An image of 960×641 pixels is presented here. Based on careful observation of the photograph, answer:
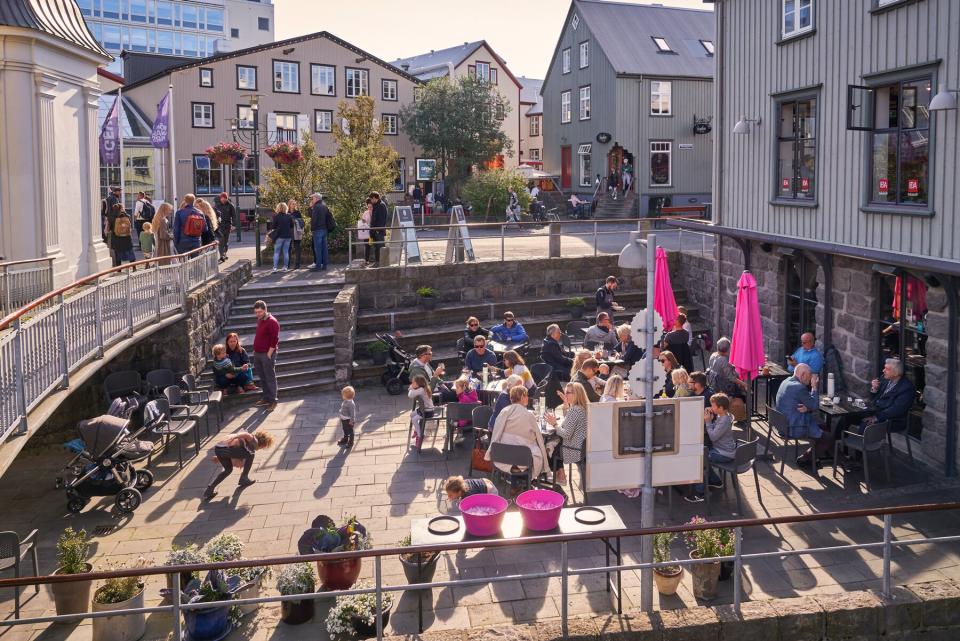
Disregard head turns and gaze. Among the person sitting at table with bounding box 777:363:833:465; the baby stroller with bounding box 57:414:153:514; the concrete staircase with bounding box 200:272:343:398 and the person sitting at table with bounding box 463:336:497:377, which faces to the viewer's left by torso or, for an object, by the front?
the baby stroller

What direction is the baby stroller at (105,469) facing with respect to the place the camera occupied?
facing to the left of the viewer

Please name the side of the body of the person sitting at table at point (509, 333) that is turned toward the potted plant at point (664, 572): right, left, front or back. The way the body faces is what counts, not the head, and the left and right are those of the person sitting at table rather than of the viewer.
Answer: front

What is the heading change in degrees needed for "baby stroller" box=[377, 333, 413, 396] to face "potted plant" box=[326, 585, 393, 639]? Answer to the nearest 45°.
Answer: approximately 45° to its right

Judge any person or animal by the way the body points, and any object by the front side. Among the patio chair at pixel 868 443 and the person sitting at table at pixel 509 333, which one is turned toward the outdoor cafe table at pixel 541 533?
the person sitting at table

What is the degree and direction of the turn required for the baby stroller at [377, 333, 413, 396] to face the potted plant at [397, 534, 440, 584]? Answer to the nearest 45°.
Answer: approximately 45° to its right

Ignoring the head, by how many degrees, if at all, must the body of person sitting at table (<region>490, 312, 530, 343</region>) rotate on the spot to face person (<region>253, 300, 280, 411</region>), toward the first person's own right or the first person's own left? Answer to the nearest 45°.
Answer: approximately 45° to the first person's own right

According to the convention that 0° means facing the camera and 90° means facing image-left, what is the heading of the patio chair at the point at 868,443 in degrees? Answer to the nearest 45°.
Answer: approximately 135°

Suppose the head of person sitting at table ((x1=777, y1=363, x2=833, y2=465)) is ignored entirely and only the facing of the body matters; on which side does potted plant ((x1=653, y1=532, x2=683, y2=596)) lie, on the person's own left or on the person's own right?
on the person's own right

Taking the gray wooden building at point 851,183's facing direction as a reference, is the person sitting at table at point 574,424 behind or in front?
in front
